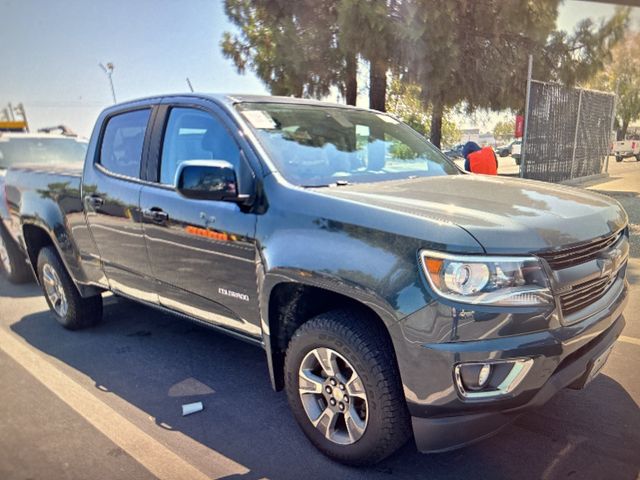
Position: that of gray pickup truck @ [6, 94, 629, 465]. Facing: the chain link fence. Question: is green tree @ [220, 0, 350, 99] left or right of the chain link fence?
left

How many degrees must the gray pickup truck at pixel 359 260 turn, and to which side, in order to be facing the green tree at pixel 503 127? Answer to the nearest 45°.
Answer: approximately 90° to its left

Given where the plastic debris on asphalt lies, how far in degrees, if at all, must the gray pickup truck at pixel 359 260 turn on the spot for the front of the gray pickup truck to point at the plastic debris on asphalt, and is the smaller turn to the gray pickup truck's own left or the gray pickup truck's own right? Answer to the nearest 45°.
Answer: approximately 135° to the gray pickup truck's own right

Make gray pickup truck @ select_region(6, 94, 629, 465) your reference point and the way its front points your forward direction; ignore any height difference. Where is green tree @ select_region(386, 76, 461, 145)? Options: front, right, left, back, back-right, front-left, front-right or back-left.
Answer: back-left

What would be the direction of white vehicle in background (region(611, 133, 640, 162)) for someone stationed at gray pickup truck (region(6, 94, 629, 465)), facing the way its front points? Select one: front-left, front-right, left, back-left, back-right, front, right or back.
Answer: left

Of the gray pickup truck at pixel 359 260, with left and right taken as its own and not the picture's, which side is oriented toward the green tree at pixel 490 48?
left

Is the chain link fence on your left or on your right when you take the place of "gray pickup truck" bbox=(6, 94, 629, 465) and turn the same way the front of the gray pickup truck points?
on your left

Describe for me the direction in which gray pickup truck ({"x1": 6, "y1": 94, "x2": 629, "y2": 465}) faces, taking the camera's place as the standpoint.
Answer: facing the viewer and to the right of the viewer

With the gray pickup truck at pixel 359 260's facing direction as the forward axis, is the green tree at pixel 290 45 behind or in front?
behind
